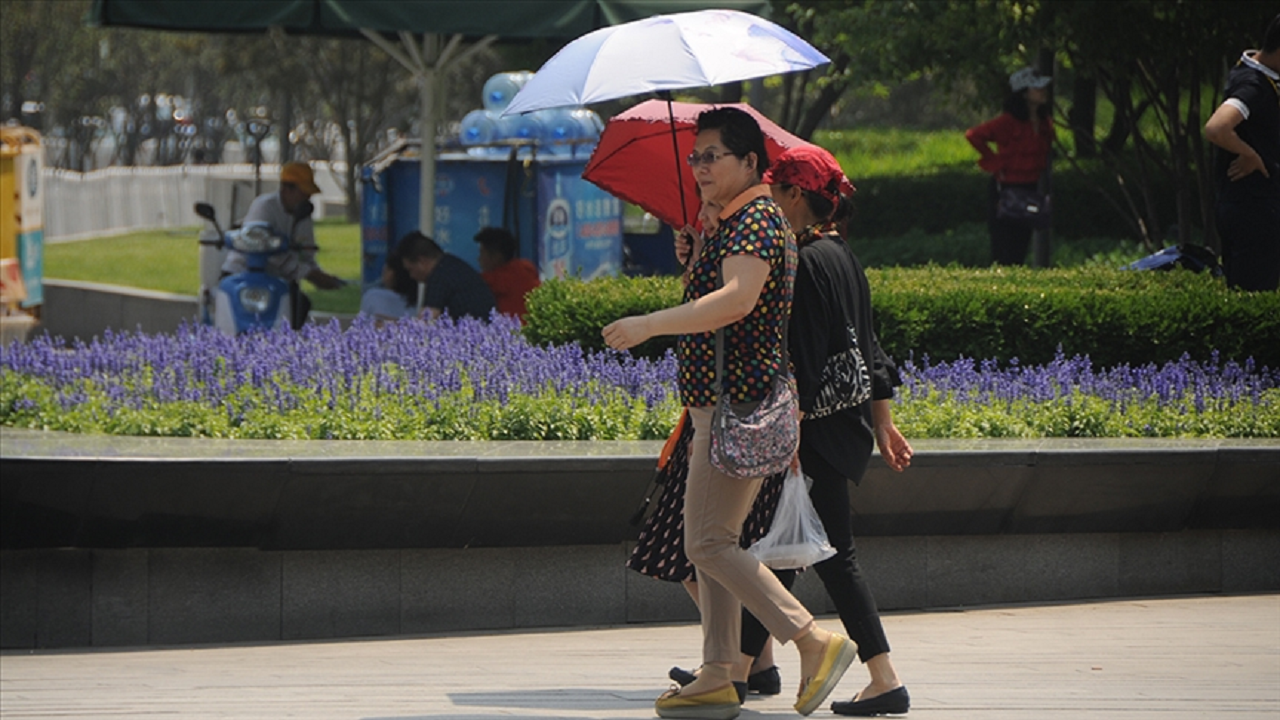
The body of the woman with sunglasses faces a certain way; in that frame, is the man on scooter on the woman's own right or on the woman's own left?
on the woman's own right

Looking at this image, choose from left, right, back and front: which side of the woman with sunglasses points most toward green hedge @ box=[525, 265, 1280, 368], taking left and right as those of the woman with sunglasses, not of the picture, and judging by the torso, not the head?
right

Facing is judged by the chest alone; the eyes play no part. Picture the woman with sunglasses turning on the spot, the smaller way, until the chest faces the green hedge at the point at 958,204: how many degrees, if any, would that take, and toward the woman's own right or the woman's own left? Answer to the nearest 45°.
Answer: approximately 90° to the woman's own right

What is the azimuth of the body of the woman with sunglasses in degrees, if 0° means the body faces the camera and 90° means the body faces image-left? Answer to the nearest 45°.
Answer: approximately 90°

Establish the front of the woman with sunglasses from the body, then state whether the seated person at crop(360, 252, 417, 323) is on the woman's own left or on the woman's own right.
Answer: on the woman's own right

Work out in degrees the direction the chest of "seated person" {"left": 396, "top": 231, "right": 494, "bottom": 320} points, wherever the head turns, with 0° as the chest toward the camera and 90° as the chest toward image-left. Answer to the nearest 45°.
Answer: approximately 90°

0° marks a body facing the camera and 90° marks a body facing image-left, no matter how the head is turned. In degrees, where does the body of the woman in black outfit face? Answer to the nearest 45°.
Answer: approximately 90°

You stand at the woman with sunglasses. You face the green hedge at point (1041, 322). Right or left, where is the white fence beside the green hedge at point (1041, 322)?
left
